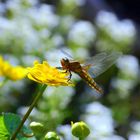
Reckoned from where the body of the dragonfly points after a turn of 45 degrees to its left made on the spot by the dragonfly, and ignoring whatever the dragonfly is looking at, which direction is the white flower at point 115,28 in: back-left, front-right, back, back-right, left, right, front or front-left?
back-right

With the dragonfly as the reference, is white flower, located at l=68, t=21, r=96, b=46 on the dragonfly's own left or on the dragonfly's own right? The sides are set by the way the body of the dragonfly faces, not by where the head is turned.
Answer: on the dragonfly's own right

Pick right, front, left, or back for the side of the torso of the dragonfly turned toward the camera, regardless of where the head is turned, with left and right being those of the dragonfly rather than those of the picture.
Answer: left
